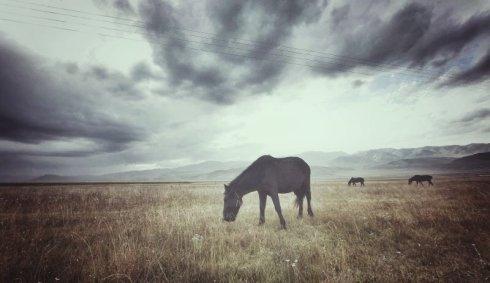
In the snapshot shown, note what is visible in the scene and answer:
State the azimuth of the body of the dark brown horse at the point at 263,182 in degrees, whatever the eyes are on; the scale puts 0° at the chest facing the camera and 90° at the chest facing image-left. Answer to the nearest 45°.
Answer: approximately 45°
